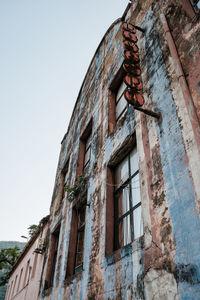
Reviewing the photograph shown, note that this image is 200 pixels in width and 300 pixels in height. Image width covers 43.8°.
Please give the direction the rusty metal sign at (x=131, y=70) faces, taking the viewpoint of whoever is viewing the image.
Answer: facing the viewer and to the right of the viewer

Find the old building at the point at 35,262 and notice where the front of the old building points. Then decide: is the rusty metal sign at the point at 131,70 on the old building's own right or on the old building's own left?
on the old building's own left

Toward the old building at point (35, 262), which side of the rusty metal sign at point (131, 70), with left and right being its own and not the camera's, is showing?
back

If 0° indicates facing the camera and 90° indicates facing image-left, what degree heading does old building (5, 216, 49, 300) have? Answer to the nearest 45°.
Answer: approximately 45°

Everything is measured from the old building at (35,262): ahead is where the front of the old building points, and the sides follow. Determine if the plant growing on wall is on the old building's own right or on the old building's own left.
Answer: on the old building's own left

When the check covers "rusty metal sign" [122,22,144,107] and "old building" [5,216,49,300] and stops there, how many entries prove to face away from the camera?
0

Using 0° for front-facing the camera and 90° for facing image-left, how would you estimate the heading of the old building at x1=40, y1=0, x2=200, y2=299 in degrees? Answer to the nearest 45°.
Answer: approximately 45°

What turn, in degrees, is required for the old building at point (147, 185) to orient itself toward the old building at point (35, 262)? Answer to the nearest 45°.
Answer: approximately 90° to its right

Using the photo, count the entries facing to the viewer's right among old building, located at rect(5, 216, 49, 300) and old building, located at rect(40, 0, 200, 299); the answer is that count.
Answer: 0

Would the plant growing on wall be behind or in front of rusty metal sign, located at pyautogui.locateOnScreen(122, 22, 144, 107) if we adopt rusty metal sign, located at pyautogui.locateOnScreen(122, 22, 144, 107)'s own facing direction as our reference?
behind
